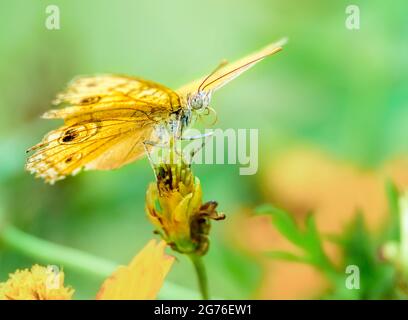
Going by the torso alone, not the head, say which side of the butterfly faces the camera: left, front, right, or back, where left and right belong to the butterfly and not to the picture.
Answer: right
